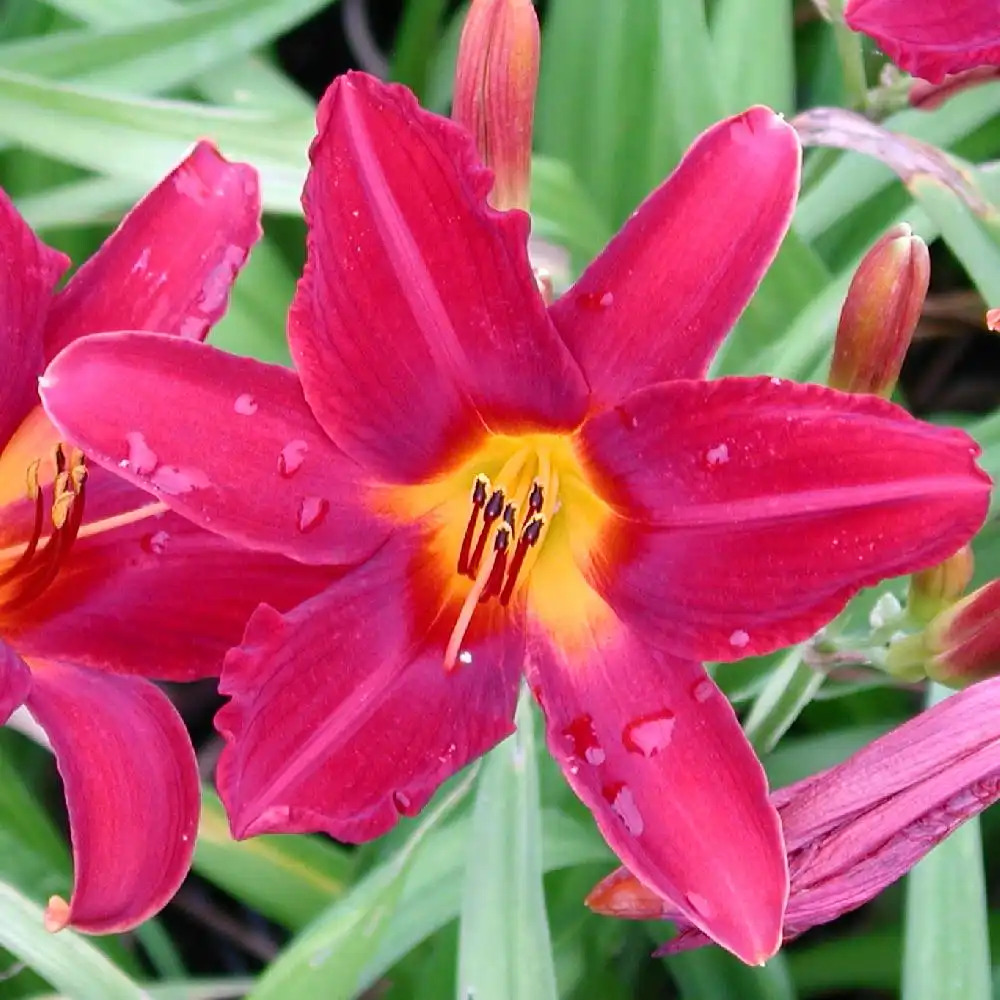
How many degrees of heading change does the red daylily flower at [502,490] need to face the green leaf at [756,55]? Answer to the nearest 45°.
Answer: approximately 180°

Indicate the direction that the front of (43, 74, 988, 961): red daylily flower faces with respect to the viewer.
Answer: facing the viewer

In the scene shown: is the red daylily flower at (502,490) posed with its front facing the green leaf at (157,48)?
no
